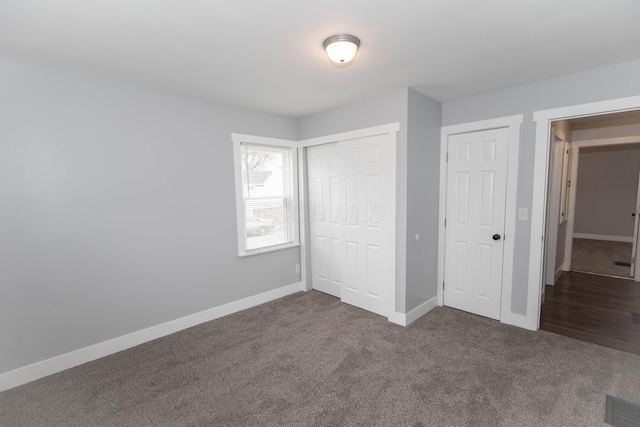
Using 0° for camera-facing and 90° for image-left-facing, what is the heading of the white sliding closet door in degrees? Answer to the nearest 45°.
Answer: approximately 45°

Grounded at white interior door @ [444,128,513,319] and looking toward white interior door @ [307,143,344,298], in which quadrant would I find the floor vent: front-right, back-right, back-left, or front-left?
back-left

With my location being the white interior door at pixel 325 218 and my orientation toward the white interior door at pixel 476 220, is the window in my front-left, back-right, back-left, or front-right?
back-right

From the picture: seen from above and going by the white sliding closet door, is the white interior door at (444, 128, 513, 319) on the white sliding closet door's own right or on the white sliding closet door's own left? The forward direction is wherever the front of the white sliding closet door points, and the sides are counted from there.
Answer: on the white sliding closet door's own left
